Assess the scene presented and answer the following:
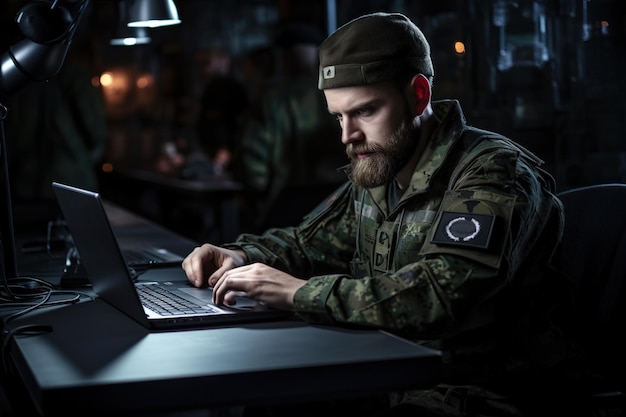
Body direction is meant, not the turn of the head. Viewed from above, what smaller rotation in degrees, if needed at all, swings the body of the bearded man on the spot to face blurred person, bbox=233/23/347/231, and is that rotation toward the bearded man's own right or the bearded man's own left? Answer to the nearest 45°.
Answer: approximately 135° to the bearded man's own right

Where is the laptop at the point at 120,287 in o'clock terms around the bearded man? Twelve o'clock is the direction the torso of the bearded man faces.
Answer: The laptop is roughly at 1 o'clock from the bearded man.

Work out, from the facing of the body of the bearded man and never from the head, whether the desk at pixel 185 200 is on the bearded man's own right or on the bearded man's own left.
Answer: on the bearded man's own right

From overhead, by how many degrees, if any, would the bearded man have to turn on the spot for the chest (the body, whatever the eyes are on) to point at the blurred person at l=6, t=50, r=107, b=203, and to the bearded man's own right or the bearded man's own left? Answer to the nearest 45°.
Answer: approximately 90° to the bearded man's own right

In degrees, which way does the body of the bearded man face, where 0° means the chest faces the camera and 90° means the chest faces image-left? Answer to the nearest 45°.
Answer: approximately 45°
